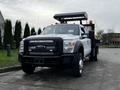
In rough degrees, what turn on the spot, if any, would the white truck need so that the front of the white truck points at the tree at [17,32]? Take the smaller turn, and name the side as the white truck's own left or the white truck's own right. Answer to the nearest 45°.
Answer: approximately 135° to the white truck's own right

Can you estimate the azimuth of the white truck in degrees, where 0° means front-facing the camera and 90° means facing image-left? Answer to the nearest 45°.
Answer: approximately 45°

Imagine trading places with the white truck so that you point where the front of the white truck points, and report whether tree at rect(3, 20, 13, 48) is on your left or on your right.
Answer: on your right

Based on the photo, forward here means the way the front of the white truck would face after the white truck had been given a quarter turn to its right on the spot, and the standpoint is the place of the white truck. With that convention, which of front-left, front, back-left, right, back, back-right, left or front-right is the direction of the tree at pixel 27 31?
front-right
